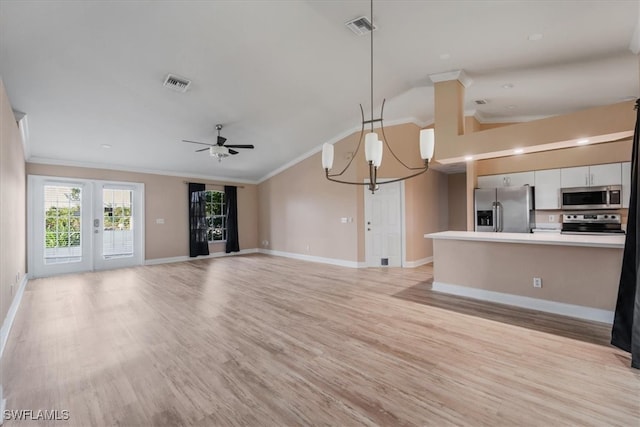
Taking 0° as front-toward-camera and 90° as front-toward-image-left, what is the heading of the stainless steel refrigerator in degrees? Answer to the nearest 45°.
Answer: approximately 0°

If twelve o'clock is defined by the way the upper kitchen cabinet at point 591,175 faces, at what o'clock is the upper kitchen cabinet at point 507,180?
the upper kitchen cabinet at point 507,180 is roughly at 3 o'clock from the upper kitchen cabinet at point 591,175.

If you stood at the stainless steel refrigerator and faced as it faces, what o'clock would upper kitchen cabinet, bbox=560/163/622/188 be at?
The upper kitchen cabinet is roughly at 9 o'clock from the stainless steel refrigerator.

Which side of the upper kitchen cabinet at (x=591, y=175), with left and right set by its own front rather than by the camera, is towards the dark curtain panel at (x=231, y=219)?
right

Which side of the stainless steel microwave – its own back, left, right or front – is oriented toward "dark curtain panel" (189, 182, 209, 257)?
right

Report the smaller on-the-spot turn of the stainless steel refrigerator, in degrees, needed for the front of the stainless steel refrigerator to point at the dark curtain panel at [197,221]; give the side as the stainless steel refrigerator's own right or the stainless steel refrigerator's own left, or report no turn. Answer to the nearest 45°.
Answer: approximately 90° to the stainless steel refrigerator's own right

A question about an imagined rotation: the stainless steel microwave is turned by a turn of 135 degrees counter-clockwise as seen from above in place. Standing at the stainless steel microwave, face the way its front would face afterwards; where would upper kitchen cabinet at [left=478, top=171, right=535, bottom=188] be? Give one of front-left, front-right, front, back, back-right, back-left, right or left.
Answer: back-left

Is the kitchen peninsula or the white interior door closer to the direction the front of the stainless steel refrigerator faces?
the kitchen peninsula
